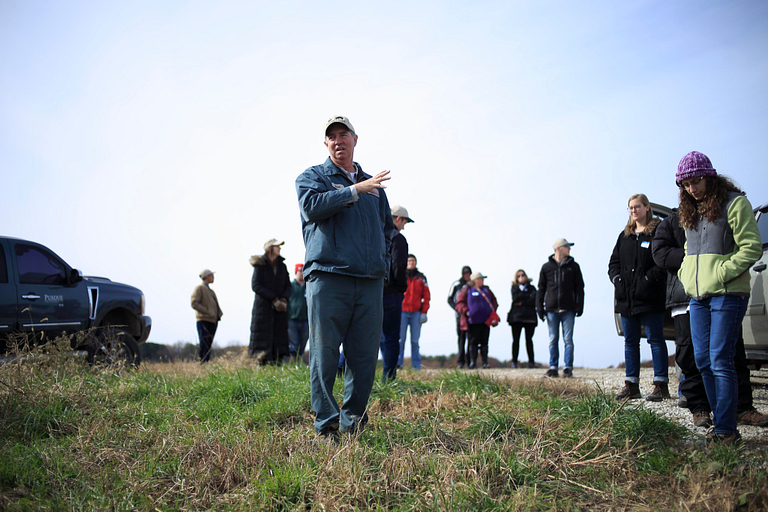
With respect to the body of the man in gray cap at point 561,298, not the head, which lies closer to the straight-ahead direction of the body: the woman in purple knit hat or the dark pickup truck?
the woman in purple knit hat

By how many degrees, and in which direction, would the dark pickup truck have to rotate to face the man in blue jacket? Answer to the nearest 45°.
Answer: approximately 90° to its right

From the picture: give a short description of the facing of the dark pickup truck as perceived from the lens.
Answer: facing to the right of the viewer

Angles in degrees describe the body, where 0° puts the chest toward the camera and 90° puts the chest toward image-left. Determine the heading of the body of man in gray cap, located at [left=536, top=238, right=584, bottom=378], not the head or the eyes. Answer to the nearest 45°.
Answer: approximately 0°

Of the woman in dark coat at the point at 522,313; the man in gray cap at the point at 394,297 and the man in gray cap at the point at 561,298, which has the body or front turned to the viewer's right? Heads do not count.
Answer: the man in gray cap at the point at 394,297

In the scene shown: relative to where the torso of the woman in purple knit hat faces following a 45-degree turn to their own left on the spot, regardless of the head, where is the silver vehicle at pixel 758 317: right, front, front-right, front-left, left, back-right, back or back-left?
back

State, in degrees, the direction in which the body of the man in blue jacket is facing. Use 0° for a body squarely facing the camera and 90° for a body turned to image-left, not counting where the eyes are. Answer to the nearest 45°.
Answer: approximately 315°

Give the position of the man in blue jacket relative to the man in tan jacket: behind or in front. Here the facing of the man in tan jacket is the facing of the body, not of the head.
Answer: in front

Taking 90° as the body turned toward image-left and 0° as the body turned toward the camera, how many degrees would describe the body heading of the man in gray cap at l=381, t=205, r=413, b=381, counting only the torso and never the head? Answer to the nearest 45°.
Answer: approximately 270°

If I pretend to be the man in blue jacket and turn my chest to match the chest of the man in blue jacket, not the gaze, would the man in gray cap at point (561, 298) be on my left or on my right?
on my left
